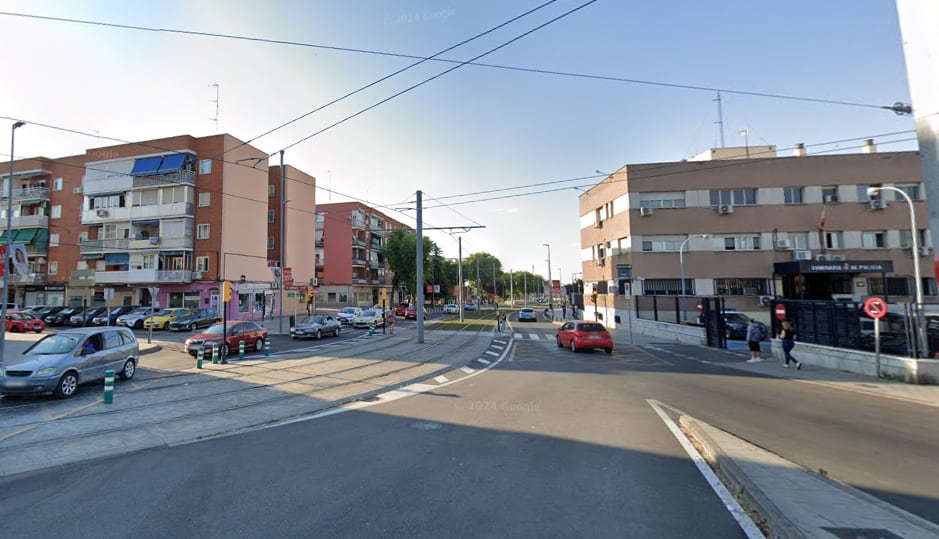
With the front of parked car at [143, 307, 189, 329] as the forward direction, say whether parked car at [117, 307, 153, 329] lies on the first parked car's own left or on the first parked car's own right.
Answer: on the first parked car's own right

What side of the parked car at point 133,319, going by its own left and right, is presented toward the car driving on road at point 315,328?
left

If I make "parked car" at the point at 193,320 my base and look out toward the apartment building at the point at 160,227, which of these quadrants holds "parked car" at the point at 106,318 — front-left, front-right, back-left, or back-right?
front-left

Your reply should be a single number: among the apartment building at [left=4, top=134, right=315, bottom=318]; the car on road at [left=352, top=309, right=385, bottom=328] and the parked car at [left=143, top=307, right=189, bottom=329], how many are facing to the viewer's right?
0

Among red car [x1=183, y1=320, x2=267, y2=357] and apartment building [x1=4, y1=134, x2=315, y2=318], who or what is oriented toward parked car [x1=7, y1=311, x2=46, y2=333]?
the apartment building

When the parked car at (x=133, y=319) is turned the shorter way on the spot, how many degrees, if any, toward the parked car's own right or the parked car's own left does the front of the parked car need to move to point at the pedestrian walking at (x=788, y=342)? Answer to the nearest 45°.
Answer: approximately 90° to the parked car's own left

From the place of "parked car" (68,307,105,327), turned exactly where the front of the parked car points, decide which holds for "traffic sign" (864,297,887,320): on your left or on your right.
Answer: on your left

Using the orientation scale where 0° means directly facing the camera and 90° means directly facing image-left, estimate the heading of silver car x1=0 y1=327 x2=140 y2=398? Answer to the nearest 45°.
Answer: approximately 45°

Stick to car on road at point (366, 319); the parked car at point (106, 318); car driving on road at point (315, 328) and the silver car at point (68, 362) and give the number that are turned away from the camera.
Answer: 0

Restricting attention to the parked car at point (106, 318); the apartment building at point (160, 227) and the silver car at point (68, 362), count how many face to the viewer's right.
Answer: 0

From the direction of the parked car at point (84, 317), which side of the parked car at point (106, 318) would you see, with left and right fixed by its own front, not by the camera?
right

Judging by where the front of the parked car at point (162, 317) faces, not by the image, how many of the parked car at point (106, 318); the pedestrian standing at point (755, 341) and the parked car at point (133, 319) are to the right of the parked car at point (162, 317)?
2

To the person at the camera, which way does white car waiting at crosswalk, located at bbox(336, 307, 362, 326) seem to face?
facing the viewer and to the left of the viewer

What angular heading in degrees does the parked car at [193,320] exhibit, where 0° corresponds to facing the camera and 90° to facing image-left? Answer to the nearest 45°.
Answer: approximately 45°

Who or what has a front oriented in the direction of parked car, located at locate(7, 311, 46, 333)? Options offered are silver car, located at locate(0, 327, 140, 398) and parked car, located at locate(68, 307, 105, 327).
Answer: parked car, located at locate(68, 307, 105, 327)

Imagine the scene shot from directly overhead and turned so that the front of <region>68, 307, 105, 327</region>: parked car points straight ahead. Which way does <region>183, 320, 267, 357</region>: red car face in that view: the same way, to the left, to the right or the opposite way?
the same way

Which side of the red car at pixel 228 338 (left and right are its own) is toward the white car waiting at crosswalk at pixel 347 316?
back
